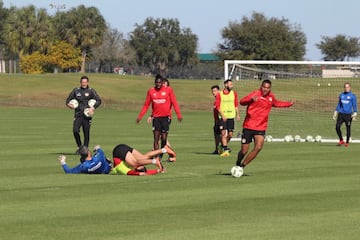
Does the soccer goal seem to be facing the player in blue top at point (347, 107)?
yes

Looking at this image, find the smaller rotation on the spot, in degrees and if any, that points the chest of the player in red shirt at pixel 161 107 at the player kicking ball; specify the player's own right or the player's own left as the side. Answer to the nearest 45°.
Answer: approximately 45° to the player's own left

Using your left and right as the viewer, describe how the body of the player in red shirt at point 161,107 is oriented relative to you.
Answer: facing the viewer

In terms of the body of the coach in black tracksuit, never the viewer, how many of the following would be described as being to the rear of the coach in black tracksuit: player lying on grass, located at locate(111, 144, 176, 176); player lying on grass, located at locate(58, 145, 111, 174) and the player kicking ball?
0

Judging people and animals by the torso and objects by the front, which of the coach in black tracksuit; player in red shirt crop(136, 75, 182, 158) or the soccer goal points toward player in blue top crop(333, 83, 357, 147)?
the soccer goal

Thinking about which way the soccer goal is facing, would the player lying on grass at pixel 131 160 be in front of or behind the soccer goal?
in front

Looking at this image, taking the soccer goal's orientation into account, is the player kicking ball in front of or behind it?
in front

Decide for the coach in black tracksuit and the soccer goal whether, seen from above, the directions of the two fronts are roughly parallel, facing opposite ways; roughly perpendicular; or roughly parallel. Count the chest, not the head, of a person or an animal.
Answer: roughly parallel

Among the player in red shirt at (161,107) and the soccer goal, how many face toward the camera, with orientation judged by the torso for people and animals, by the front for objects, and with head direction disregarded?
2

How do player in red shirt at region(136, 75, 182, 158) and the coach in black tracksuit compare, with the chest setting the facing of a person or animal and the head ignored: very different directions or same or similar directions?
same or similar directions

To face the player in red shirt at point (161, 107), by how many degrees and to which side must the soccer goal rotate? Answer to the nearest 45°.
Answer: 0° — it already faces them

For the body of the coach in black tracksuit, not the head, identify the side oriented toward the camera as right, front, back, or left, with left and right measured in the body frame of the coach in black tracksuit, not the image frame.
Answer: front

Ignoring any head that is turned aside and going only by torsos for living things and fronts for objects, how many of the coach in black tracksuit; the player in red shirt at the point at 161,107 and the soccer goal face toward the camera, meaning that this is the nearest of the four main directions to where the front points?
3

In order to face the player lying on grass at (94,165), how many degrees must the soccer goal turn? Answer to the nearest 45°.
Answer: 0° — it already faces them
